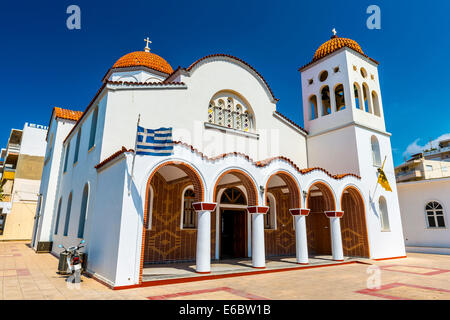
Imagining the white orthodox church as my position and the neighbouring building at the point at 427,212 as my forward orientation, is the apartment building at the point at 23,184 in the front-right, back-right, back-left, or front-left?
back-left

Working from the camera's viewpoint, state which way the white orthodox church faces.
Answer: facing the viewer and to the right of the viewer

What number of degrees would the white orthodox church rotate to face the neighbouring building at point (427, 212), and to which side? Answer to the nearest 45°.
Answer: approximately 45° to its left

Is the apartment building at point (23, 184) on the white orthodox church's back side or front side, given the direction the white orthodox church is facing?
on the back side
